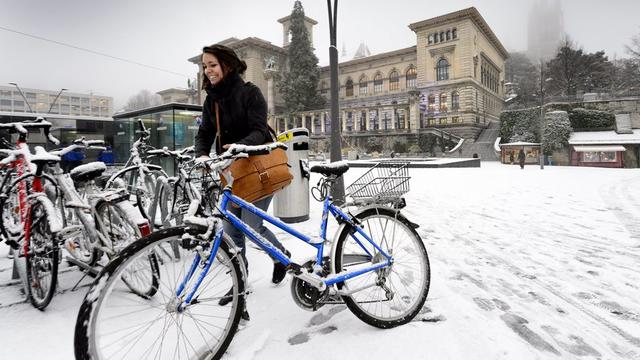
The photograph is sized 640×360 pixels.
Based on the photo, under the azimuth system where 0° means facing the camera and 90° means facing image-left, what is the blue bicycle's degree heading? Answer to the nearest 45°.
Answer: approximately 45°

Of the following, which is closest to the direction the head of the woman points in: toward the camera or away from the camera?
toward the camera

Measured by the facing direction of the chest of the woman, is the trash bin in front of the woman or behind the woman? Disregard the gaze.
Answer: behind

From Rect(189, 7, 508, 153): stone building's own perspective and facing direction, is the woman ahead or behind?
ahead

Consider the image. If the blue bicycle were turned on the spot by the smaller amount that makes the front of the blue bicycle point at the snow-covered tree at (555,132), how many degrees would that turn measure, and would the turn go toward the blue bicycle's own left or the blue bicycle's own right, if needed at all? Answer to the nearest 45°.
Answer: approximately 180°

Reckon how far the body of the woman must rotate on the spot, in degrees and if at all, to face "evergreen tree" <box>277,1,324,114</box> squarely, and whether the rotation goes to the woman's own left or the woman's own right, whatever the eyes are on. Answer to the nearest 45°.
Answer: approximately 135° to the woman's own right

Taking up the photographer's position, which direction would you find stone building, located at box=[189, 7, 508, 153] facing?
facing the viewer and to the left of the viewer

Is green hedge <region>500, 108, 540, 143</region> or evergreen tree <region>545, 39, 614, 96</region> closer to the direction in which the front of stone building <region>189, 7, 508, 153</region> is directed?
the green hedge

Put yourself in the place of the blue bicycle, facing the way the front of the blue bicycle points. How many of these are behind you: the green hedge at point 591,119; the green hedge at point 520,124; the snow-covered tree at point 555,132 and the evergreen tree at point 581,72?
4

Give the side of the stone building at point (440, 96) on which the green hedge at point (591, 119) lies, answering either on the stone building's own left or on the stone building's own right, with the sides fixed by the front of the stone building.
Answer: on the stone building's own left

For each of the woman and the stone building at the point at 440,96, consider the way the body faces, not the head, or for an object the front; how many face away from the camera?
0

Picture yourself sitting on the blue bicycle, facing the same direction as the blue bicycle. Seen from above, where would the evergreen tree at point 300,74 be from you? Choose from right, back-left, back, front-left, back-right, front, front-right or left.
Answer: back-right

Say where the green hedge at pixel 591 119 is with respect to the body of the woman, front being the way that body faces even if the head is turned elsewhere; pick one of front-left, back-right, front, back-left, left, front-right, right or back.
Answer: back

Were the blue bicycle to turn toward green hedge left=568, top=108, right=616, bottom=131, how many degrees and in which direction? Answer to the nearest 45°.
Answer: approximately 180°
